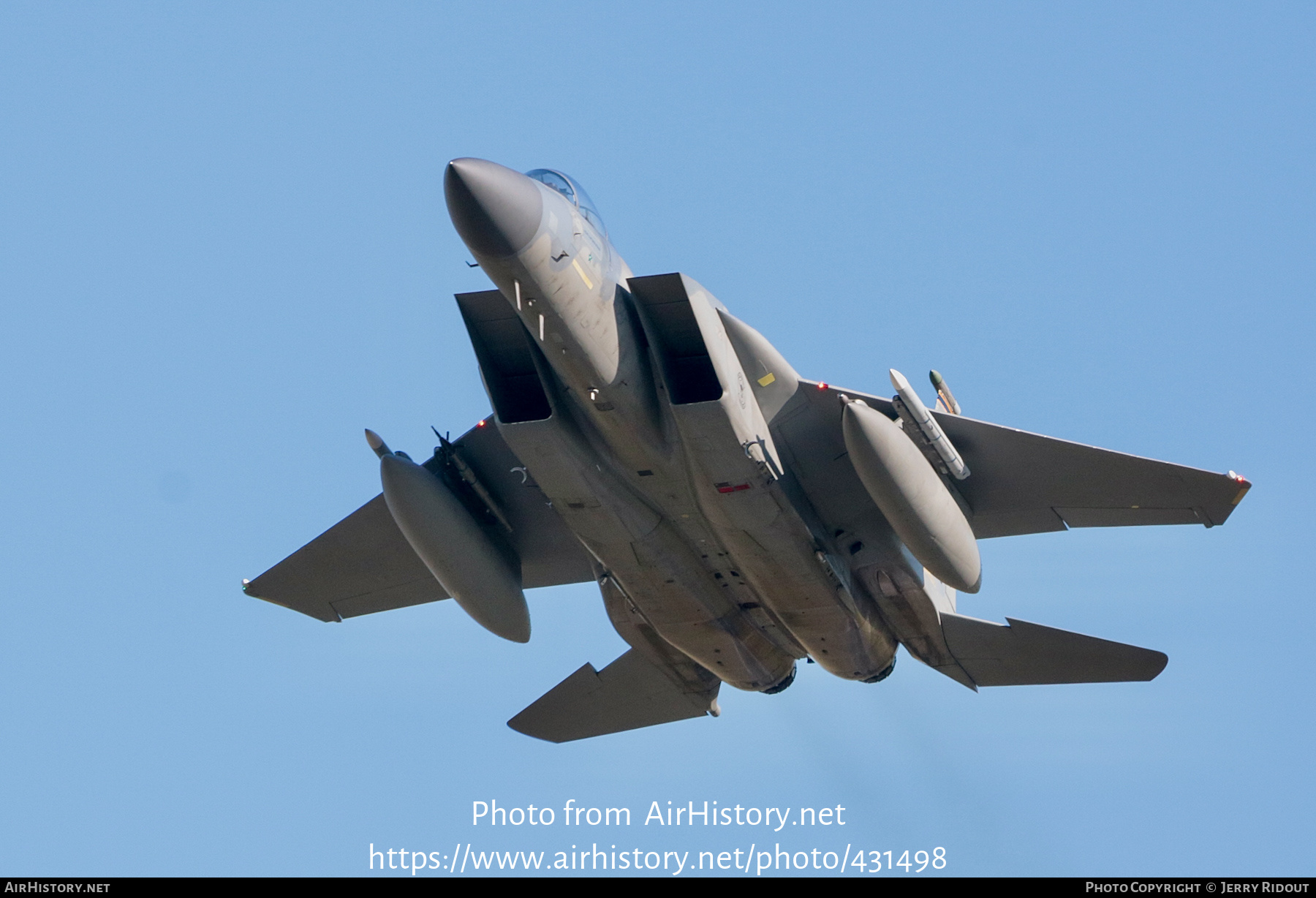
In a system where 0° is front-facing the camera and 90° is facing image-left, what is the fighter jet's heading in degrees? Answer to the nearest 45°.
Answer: approximately 45°
